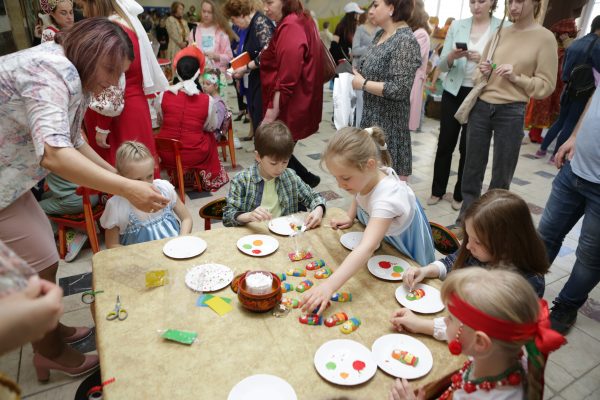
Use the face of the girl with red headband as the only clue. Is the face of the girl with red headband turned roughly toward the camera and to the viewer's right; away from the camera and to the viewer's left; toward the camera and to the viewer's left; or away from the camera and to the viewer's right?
away from the camera and to the viewer's left

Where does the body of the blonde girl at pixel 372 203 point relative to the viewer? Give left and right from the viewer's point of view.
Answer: facing the viewer and to the left of the viewer

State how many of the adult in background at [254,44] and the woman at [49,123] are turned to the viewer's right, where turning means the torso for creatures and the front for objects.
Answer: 1

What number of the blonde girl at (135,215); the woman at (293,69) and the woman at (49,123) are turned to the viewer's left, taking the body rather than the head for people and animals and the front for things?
1

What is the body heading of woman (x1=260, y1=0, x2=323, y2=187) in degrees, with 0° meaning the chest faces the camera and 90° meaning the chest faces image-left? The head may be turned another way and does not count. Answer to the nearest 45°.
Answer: approximately 90°

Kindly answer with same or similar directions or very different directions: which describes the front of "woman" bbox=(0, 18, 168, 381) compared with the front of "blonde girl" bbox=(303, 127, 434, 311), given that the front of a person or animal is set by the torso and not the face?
very different directions

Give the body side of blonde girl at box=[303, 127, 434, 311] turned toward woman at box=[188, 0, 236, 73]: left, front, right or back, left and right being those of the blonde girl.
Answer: right

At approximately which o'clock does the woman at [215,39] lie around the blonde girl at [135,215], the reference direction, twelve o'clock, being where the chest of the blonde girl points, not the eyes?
The woman is roughly at 8 o'clock from the blonde girl.

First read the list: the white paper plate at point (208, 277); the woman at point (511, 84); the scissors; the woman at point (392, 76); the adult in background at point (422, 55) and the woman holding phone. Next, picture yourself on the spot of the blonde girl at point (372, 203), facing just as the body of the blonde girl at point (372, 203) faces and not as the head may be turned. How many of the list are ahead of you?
2

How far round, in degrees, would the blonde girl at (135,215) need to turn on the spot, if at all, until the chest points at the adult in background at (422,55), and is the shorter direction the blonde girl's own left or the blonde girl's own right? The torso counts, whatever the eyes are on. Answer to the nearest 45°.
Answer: approximately 90° to the blonde girl's own left

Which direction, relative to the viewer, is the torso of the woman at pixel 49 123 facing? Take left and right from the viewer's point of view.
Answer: facing to the right of the viewer

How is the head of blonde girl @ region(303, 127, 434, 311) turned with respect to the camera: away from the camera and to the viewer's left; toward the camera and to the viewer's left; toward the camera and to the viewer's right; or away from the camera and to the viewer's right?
toward the camera and to the viewer's left
